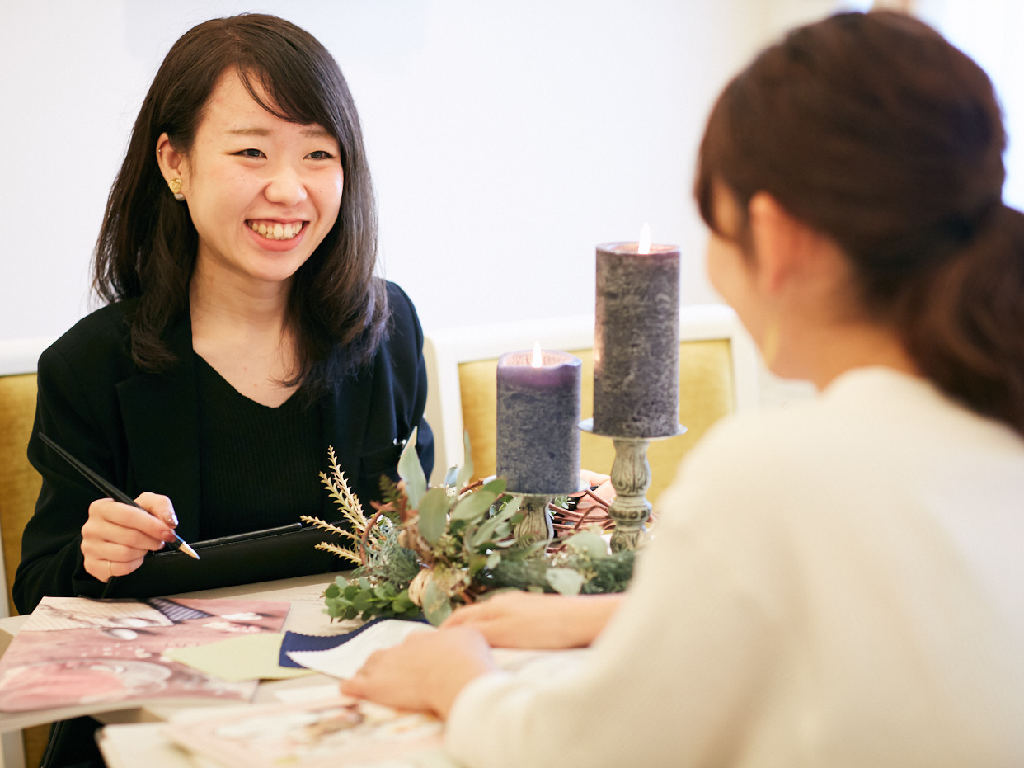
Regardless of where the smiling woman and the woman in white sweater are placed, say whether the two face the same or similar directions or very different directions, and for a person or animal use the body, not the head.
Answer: very different directions

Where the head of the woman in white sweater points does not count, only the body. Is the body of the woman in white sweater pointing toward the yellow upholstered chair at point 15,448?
yes

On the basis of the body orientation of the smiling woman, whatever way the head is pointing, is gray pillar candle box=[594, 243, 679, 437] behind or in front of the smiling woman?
in front

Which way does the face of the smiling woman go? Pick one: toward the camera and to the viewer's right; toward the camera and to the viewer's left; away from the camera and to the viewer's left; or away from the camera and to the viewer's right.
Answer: toward the camera and to the viewer's right

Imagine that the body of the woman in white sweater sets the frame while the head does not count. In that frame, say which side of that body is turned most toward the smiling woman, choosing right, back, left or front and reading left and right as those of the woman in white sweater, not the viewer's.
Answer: front

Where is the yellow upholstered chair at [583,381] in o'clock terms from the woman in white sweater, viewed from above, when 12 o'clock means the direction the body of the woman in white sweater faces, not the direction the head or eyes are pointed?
The yellow upholstered chair is roughly at 1 o'clock from the woman in white sweater.

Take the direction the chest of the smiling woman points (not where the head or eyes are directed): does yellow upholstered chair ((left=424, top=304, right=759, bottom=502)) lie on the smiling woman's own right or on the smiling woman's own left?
on the smiling woman's own left

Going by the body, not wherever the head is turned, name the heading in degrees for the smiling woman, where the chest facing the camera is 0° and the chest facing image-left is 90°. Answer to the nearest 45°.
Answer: approximately 315°

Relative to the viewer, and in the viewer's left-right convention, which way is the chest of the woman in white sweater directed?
facing away from the viewer and to the left of the viewer

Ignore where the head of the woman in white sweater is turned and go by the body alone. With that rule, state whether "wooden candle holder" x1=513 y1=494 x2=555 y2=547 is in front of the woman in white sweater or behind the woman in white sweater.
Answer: in front

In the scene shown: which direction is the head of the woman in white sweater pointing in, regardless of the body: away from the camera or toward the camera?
away from the camera
